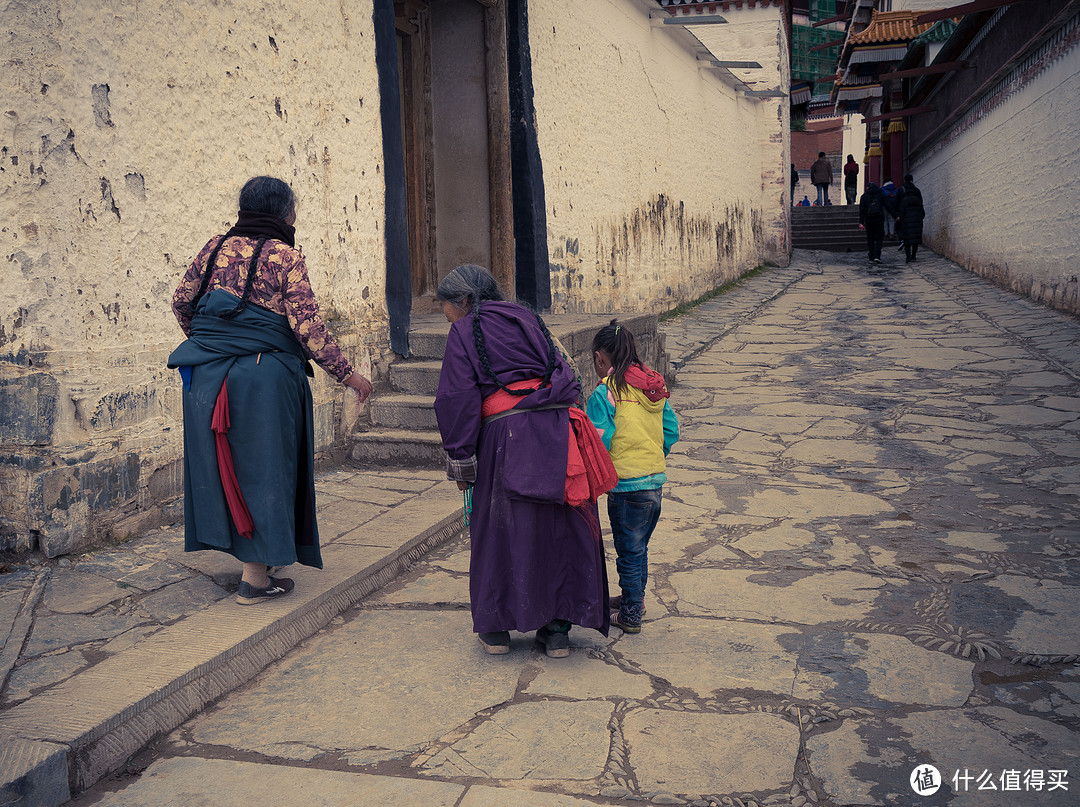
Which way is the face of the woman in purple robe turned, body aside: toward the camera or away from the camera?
away from the camera

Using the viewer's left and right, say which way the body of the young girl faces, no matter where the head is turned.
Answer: facing away from the viewer and to the left of the viewer

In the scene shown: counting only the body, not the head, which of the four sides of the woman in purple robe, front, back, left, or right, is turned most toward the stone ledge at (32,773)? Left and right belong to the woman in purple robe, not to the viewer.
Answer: left

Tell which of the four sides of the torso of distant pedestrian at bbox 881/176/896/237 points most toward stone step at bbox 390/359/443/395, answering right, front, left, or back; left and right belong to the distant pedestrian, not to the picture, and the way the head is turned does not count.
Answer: back

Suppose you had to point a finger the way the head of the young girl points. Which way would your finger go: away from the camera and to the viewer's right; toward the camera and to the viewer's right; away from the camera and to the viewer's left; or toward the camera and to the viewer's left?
away from the camera and to the viewer's left

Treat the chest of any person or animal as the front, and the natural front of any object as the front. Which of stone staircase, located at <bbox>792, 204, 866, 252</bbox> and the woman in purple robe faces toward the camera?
the stone staircase

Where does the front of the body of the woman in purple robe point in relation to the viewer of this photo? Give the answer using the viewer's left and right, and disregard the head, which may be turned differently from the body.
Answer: facing away from the viewer and to the left of the viewer

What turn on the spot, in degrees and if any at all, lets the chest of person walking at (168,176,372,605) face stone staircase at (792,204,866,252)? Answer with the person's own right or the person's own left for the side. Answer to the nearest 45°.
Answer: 0° — they already face it

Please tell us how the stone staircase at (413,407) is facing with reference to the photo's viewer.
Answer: facing the viewer
